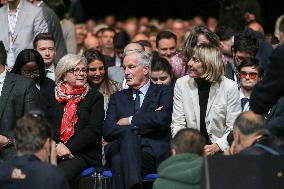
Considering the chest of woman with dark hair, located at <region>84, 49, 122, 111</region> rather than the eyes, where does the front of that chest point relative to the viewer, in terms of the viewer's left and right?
facing the viewer

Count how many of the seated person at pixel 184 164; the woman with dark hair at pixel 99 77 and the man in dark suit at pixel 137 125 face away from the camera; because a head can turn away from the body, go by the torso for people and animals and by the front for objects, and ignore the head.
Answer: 1

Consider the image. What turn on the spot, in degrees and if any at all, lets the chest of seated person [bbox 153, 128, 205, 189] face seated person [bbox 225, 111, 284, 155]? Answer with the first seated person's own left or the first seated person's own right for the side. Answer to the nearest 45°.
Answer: approximately 90° to the first seated person's own right

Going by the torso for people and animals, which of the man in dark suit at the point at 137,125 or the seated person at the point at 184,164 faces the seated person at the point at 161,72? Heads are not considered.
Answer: the seated person at the point at 184,164

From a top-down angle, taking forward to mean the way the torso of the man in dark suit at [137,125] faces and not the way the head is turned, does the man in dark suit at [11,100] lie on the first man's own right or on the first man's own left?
on the first man's own right

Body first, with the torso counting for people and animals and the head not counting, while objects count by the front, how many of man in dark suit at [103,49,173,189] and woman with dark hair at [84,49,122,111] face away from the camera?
0

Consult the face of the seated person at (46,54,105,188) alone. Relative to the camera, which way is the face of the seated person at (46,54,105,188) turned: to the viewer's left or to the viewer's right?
to the viewer's right

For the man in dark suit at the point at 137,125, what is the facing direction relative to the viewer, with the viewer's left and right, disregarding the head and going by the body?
facing the viewer and to the left of the viewer

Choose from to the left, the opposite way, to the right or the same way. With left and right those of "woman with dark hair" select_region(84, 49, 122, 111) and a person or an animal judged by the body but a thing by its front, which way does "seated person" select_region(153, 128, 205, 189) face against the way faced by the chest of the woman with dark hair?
the opposite way

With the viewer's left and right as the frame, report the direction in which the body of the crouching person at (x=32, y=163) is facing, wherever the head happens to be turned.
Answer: facing away from the viewer and to the right of the viewer

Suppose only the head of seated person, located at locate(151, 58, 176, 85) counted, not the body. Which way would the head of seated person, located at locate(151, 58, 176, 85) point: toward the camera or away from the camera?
toward the camera

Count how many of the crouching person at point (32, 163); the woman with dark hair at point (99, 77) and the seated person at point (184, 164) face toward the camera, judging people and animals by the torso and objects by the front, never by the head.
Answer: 1

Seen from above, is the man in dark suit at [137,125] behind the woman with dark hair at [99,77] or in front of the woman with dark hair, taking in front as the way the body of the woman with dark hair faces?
in front

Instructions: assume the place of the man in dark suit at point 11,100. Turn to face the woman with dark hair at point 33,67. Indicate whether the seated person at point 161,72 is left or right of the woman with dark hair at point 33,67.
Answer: right

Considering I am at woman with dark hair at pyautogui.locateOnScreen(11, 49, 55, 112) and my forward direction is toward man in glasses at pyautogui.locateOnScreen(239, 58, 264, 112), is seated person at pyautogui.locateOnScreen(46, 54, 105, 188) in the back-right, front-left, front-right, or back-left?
front-right

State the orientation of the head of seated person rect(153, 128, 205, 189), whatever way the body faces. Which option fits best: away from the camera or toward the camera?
away from the camera

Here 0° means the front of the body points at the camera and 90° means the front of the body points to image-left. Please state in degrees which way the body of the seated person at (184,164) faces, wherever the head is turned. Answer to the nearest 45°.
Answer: approximately 180°
